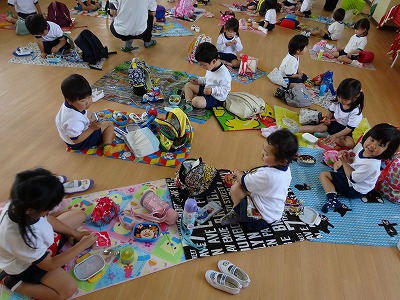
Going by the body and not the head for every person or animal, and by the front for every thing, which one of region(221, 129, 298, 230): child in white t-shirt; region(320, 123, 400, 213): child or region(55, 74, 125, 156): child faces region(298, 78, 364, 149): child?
region(55, 74, 125, 156): child

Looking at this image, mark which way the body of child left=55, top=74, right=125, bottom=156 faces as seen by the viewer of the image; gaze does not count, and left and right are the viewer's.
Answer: facing to the right of the viewer

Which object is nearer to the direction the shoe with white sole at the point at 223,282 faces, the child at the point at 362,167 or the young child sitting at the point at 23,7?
the young child sitting

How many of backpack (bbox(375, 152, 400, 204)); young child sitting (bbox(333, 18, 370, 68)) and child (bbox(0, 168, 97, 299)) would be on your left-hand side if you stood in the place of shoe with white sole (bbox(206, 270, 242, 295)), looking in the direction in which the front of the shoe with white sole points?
1

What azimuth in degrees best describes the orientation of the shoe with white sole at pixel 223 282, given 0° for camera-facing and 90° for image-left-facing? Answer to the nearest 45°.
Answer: approximately 135°

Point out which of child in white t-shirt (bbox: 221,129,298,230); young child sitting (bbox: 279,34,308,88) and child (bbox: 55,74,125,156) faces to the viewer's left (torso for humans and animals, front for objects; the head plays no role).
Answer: the child in white t-shirt

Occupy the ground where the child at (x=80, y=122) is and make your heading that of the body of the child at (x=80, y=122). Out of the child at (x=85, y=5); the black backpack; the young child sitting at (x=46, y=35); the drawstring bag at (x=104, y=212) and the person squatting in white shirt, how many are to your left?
4

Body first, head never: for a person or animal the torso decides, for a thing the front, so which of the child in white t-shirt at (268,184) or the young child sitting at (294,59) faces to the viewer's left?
the child in white t-shirt

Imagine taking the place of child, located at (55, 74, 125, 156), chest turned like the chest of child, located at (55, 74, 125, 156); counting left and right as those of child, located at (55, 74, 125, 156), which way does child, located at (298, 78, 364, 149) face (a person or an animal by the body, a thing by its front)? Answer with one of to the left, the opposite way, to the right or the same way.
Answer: the opposite way

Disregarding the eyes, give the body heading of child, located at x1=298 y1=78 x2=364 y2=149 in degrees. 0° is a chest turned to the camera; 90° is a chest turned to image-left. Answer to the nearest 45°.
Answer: approximately 45°

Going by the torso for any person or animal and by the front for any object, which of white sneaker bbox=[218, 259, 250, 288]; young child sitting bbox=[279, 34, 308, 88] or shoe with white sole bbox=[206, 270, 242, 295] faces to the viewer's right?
the young child sitting

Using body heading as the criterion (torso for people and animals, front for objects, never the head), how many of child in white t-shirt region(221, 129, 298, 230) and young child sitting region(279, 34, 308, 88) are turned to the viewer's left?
1

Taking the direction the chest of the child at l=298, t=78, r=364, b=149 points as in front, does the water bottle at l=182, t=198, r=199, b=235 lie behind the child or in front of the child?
in front

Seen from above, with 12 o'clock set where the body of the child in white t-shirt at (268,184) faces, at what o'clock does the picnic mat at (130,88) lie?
The picnic mat is roughly at 1 o'clock from the child in white t-shirt.
